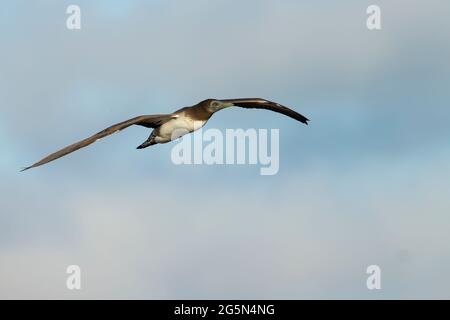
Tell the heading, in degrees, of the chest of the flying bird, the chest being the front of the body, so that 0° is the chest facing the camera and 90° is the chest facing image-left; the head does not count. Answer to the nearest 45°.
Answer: approximately 315°
